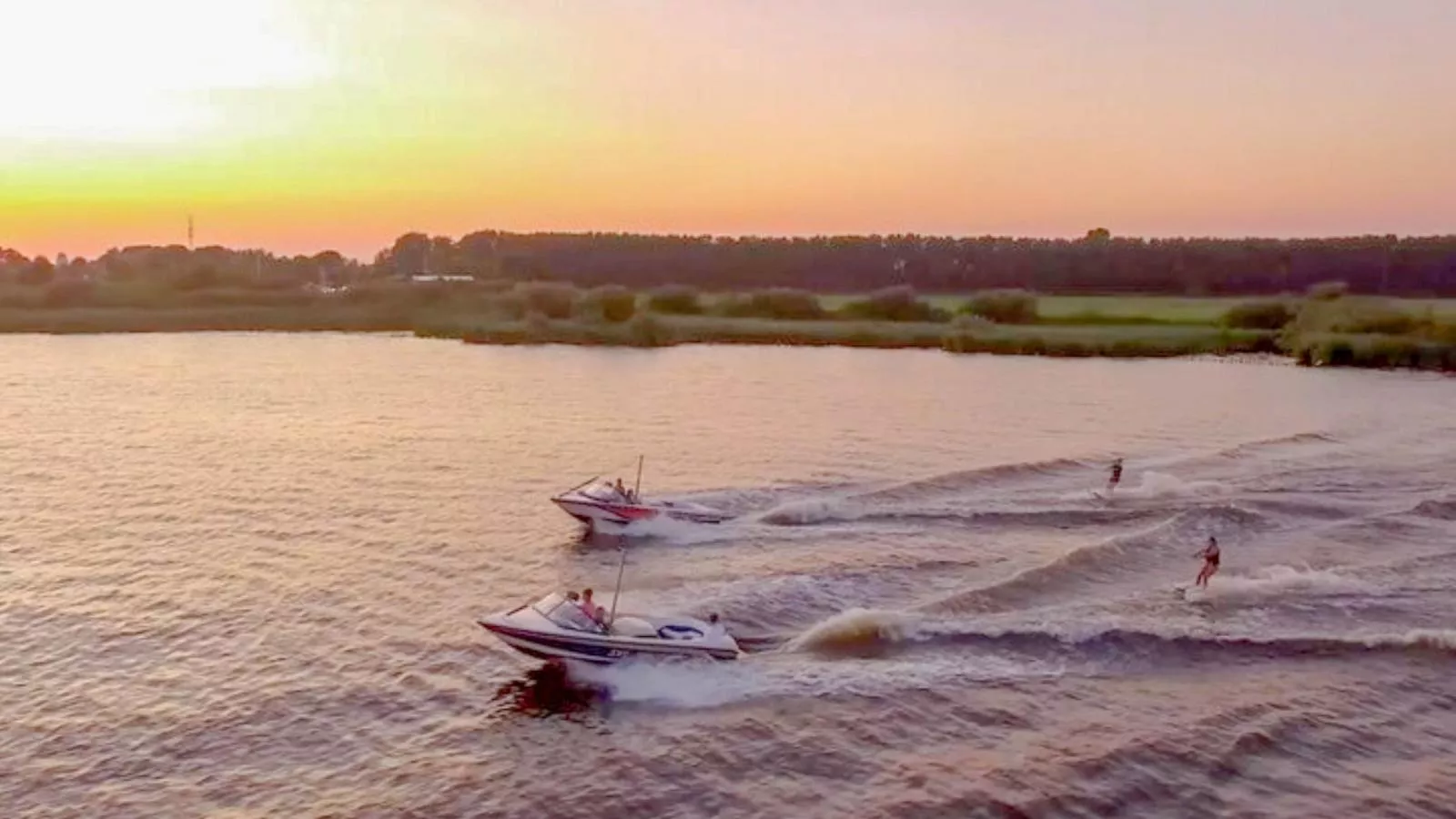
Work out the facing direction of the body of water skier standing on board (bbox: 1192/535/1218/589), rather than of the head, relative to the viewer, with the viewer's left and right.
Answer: facing to the left of the viewer

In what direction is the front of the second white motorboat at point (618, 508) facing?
to the viewer's left

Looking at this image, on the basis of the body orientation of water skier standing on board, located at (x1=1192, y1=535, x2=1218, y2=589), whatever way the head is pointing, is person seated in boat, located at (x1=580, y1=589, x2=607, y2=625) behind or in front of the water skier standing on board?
in front

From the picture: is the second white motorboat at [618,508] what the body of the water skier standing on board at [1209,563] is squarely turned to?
yes

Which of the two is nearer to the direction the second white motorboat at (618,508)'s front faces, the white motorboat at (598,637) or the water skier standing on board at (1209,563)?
the white motorboat

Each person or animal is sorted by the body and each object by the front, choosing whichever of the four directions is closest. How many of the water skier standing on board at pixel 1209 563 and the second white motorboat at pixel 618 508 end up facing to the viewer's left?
2

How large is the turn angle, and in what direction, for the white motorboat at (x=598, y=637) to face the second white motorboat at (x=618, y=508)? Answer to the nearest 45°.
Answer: approximately 90° to its right

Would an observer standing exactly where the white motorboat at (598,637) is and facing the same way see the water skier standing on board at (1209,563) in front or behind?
behind

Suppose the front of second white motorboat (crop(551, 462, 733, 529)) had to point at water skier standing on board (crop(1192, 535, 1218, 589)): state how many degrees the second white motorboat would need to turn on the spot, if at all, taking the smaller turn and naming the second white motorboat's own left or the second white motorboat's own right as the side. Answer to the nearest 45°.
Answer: approximately 135° to the second white motorboat's own left

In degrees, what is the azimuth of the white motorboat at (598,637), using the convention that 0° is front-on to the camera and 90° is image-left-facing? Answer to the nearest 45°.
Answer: approximately 90°
